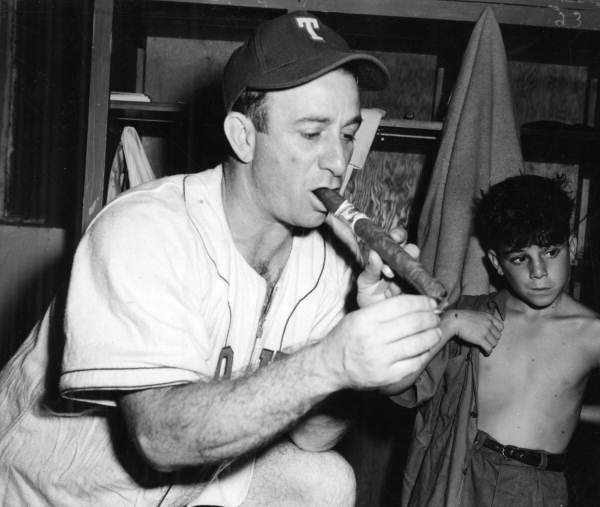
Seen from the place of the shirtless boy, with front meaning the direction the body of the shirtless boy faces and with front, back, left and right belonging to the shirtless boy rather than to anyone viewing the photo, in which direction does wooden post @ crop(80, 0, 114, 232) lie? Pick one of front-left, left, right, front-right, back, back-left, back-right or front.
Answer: right

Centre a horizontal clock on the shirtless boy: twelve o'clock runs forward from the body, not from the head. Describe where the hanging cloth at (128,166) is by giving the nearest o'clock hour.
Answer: The hanging cloth is roughly at 3 o'clock from the shirtless boy.

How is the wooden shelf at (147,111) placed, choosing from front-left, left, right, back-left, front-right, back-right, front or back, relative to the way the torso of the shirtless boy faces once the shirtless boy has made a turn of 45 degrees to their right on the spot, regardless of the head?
front-right

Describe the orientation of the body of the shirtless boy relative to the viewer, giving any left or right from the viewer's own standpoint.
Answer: facing the viewer
